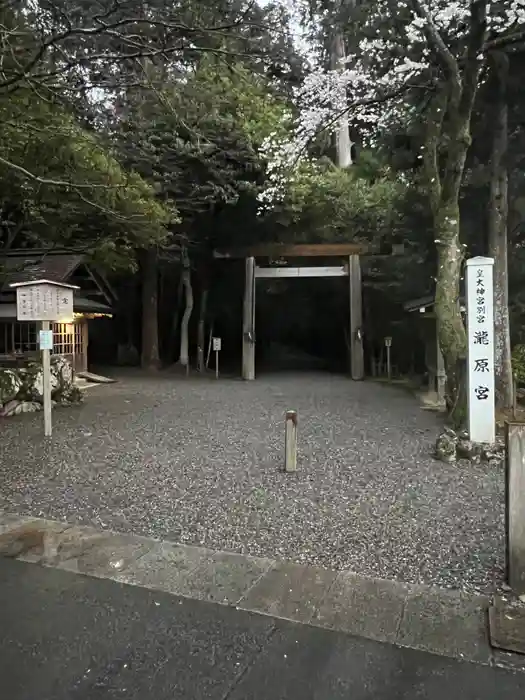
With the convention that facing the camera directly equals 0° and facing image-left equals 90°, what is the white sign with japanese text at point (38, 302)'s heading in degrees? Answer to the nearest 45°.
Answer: approximately 0°

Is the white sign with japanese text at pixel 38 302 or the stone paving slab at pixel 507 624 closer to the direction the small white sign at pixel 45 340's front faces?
the stone paving slab

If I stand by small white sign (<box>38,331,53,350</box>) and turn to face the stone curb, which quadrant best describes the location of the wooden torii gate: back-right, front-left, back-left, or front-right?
back-left

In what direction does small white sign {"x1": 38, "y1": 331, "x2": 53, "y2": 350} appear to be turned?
toward the camera

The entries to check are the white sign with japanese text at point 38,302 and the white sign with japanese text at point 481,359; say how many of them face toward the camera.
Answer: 2

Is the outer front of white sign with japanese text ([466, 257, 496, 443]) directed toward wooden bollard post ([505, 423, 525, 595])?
yes

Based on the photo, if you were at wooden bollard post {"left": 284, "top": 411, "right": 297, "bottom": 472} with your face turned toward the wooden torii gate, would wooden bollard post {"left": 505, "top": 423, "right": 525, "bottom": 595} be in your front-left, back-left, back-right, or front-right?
back-right

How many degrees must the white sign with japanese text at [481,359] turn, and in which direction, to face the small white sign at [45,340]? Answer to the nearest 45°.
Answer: approximately 90° to its right

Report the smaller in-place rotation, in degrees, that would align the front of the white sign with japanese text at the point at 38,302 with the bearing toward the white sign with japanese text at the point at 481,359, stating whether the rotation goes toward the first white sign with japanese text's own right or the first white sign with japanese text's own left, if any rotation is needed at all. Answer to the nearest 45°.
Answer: approximately 45° to the first white sign with japanese text's own left

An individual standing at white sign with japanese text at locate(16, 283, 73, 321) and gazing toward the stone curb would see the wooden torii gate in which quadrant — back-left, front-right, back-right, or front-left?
back-left

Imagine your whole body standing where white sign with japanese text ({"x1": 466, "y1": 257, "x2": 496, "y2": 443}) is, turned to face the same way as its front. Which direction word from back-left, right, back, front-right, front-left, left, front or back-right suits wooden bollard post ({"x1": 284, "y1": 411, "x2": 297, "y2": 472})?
front-right

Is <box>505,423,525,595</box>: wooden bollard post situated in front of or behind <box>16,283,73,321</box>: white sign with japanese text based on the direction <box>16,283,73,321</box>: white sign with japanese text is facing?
in front

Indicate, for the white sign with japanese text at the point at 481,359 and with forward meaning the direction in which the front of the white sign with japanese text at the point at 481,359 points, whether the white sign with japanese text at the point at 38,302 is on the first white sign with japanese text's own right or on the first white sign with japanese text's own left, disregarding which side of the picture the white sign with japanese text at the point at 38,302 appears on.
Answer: on the first white sign with japanese text's own right

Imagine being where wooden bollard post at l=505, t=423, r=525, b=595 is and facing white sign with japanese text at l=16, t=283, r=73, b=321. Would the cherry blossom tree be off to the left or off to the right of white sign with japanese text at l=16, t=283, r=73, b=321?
right
